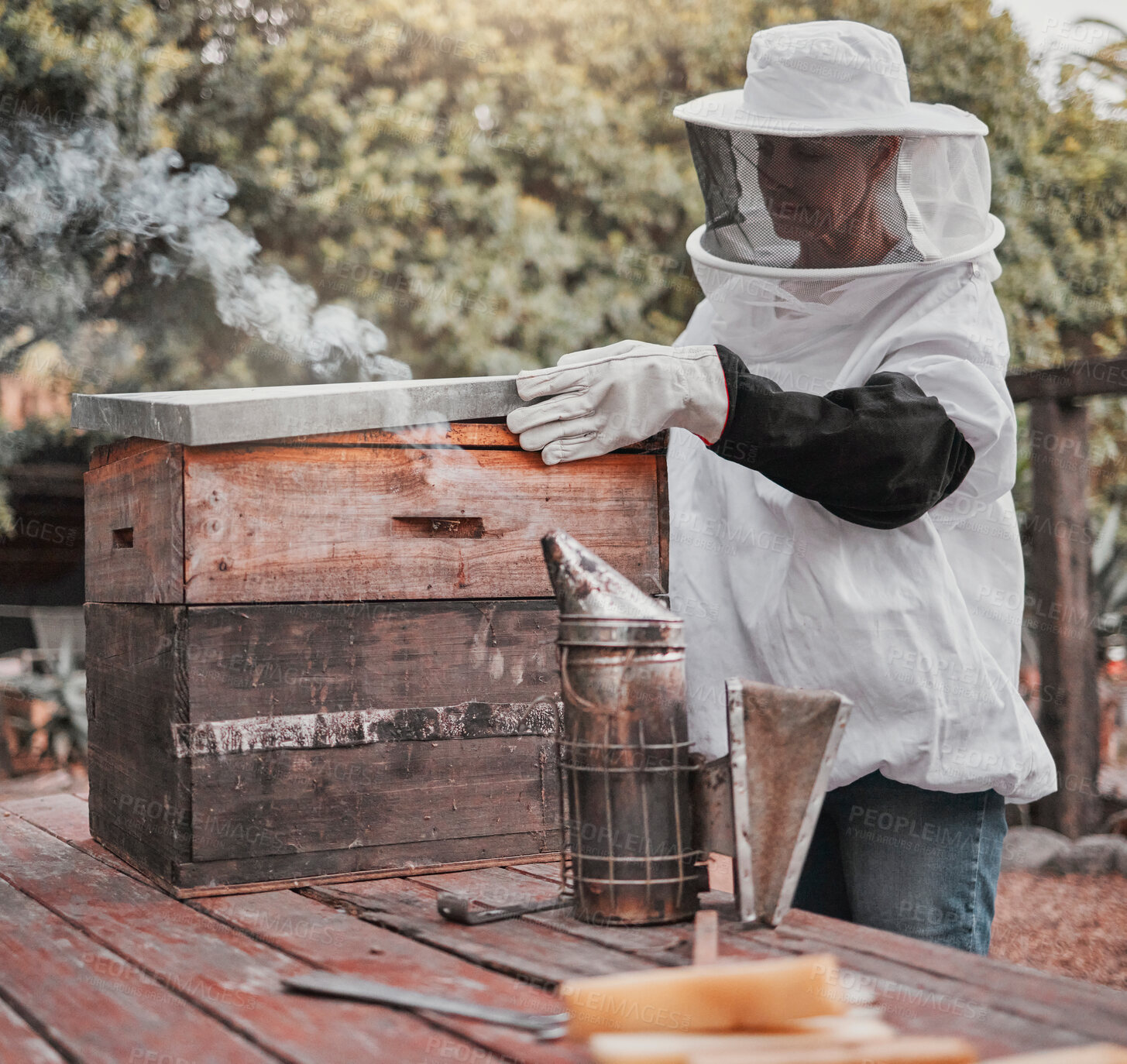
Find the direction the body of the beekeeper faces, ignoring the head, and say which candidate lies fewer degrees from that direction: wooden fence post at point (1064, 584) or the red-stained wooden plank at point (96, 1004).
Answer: the red-stained wooden plank

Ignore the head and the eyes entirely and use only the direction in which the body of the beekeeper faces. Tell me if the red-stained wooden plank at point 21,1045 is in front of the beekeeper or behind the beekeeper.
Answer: in front

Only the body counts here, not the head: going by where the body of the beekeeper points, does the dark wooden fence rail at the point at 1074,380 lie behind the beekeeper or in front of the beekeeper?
behind

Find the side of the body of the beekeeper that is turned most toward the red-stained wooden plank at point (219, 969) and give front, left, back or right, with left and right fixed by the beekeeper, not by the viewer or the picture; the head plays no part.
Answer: front

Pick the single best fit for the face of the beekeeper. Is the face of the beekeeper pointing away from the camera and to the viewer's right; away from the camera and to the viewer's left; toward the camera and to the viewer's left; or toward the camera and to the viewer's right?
toward the camera and to the viewer's left

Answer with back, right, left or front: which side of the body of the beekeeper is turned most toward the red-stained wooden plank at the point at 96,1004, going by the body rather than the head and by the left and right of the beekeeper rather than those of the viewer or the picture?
front

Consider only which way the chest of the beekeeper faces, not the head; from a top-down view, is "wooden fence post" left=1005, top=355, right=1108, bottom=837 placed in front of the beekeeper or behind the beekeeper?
behind

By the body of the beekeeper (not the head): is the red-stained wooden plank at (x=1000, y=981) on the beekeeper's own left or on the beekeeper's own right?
on the beekeeper's own left

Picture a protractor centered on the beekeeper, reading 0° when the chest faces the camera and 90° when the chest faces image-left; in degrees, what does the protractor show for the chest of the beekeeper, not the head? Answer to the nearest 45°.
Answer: approximately 45°

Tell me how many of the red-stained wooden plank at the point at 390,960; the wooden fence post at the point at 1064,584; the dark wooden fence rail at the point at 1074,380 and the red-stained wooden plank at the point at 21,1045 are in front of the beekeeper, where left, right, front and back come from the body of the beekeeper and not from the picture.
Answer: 2
